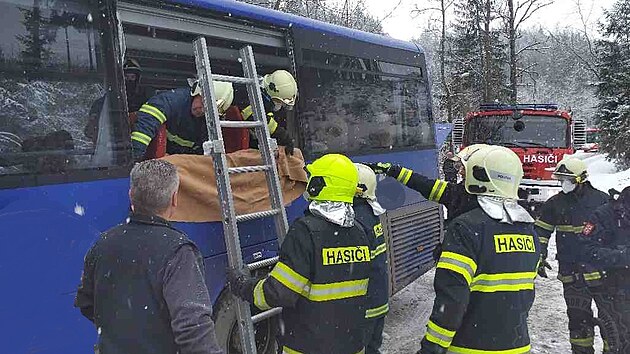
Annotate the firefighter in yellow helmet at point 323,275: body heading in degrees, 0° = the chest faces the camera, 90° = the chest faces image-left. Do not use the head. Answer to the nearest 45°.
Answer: approximately 135°

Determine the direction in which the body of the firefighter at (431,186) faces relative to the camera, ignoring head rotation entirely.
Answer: to the viewer's left

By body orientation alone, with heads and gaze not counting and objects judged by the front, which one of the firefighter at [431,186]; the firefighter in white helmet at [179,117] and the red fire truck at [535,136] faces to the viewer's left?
the firefighter

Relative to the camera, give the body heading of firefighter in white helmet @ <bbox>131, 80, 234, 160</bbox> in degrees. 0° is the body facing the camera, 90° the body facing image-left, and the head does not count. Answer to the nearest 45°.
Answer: approximately 315°

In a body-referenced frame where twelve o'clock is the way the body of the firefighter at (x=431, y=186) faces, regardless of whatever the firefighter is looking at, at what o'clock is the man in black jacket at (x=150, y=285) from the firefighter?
The man in black jacket is roughly at 10 o'clock from the firefighter.

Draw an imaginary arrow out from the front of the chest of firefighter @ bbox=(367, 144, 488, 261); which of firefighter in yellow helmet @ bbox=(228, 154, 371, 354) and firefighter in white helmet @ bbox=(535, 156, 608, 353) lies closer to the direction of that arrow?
the firefighter in yellow helmet

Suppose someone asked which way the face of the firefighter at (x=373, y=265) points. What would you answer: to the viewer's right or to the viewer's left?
to the viewer's left

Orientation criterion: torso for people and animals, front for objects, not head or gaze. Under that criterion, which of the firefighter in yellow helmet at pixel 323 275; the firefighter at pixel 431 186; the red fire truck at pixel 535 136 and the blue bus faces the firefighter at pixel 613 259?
the red fire truck

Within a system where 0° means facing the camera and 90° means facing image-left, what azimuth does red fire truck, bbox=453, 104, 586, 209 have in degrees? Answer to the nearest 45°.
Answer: approximately 0°
